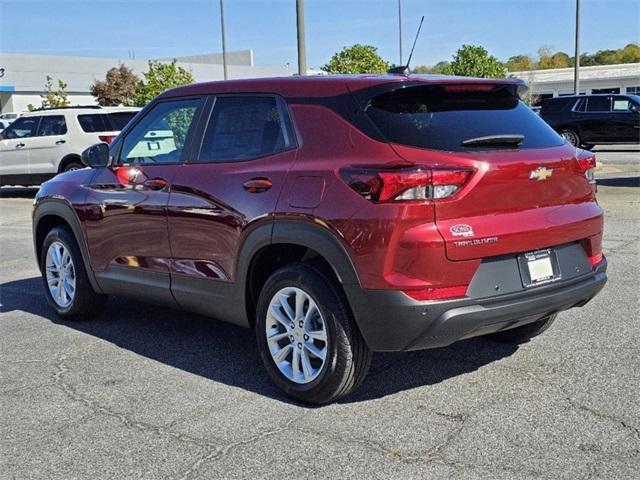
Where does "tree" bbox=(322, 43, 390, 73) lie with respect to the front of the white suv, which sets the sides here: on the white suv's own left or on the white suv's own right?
on the white suv's own right

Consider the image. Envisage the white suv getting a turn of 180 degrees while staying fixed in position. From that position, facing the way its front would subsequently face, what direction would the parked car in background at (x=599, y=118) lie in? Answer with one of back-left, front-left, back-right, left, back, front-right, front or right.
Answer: front-left

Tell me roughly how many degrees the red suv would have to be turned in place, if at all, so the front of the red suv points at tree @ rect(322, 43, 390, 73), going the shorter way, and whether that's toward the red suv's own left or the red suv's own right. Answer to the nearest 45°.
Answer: approximately 45° to the red suv's own right

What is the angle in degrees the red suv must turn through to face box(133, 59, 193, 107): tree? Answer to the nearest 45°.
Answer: approximately 45° to its right

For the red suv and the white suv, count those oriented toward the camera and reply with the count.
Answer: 0

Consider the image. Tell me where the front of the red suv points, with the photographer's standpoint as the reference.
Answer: facing away from the viewer and to the left of the viewer

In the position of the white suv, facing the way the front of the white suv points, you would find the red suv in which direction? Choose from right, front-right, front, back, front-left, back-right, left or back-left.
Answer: back-left

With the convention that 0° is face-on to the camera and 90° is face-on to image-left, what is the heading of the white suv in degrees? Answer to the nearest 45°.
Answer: approximately 135°

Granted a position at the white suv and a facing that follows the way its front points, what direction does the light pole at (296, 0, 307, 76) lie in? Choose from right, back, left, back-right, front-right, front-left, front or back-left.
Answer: back

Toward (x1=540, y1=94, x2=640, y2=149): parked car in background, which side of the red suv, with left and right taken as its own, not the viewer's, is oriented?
right

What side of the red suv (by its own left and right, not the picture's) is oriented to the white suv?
front

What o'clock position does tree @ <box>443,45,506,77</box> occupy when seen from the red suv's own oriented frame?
The tree is roughly at 2 o'clock from the red suv.
